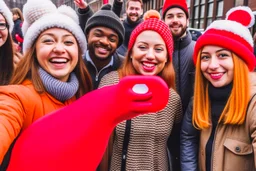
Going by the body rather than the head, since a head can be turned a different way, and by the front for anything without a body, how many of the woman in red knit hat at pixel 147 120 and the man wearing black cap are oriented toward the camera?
2

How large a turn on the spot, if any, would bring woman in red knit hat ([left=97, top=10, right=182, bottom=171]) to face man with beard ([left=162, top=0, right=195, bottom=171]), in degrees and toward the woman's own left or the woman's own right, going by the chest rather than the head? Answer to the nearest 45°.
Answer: approximately 180°

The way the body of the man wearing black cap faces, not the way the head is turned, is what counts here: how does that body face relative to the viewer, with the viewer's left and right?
facing the viewer

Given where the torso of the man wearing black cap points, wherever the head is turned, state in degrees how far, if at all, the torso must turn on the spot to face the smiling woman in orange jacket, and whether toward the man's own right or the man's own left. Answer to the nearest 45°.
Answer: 0° — they already face them

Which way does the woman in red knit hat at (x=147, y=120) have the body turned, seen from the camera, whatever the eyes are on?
toward the camera

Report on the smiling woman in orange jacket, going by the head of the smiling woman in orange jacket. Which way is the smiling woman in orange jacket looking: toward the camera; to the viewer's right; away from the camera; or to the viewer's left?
toward the camera

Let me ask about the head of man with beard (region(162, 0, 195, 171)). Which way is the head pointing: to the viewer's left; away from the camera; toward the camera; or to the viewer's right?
toward the camera

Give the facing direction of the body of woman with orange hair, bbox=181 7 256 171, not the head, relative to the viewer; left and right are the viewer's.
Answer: facing the viewer and to the left of the viewer

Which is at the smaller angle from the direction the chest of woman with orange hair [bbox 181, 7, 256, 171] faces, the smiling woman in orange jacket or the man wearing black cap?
the smiling woman in orange jacket

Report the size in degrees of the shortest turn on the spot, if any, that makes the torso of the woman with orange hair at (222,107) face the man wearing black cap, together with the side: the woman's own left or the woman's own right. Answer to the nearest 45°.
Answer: approximately 90° to the woman's own right

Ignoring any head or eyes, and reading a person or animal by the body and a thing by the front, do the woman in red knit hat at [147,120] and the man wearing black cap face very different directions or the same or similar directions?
same or similar directions

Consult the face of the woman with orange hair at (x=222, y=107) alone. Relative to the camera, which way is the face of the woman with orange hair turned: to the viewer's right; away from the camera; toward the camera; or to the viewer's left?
toward the camera

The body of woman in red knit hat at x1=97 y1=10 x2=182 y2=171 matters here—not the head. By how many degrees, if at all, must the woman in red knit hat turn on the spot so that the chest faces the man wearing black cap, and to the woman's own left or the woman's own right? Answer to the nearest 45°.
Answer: approximately 135° to the woman's own right

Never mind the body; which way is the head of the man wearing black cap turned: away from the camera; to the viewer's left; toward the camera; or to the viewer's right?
toward the camera

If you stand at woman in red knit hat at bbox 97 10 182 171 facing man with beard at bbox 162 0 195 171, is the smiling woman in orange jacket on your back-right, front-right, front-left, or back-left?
back-left
